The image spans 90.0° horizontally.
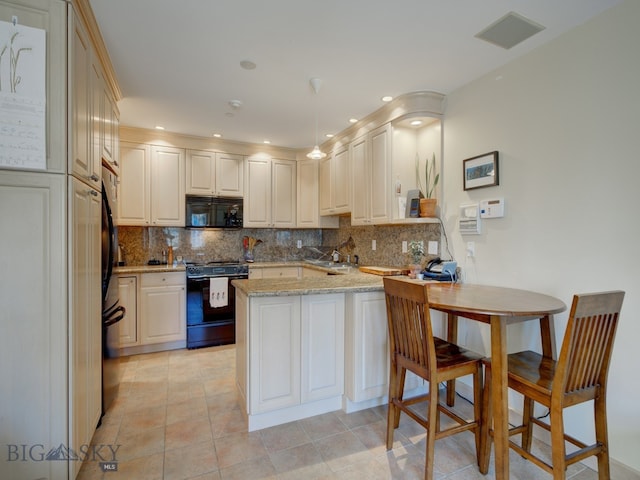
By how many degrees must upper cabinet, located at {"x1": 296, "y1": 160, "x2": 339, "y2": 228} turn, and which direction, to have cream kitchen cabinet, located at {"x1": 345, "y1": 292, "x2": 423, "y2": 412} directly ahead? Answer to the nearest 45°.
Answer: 0° — it already faces it

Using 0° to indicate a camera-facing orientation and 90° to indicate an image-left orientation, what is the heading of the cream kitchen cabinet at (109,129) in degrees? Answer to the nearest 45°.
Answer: approximately 270°

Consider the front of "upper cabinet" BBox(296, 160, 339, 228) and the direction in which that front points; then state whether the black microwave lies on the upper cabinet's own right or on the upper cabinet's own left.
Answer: on the upper cabinet's own right

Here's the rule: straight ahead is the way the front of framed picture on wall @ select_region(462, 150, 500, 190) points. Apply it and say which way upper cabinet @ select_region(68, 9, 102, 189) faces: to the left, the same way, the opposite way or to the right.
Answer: the opposite way

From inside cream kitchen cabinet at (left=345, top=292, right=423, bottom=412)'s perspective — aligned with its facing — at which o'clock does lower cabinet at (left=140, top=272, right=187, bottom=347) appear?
The lower cabinet is roughly at 5 o'clock from the cream kitchen cabinet.

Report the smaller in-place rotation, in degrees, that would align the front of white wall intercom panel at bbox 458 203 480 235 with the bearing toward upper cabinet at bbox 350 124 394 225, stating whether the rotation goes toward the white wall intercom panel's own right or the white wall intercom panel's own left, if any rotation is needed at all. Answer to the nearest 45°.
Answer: approximately 90° to the white wall intercom panel's own right

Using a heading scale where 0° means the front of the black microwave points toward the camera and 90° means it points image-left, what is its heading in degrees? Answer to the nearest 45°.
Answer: approximately 0°

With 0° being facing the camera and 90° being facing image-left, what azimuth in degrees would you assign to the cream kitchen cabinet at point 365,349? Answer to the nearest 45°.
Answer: approximately 315°

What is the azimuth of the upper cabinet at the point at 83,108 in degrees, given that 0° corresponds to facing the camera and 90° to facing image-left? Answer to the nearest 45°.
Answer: approximately 270°

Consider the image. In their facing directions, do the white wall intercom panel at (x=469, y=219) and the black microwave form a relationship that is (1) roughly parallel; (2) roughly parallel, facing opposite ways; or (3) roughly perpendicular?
roughly perpendicular

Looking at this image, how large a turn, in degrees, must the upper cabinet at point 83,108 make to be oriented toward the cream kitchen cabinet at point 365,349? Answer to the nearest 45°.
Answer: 0° — it already faces it
